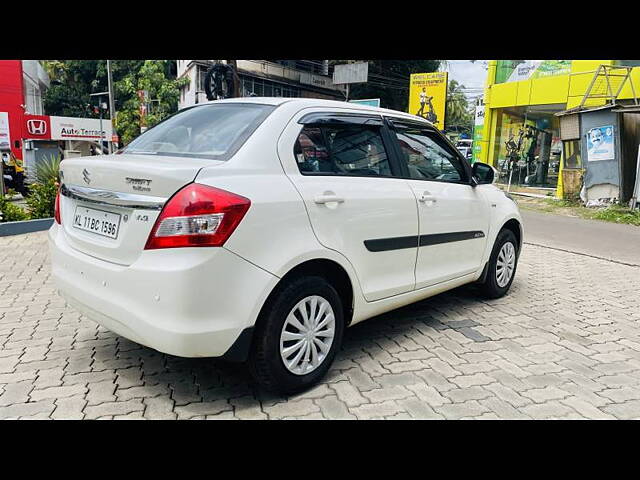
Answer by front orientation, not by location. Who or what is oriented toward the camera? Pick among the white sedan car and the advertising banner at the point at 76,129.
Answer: the advertising banner

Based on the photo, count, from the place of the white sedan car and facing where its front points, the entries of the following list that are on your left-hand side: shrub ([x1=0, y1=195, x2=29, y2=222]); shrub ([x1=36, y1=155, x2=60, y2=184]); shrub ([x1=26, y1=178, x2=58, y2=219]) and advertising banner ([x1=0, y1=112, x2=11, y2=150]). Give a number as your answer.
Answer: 4

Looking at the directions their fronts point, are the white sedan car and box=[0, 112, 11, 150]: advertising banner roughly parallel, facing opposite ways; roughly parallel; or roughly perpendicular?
roughly perpendicular

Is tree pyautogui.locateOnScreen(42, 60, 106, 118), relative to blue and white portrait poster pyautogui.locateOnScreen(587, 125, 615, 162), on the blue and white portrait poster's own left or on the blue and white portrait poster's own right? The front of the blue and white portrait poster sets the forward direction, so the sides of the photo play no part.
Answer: on the blue and white portrait poster's own right

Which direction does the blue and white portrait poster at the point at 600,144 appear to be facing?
toward the camera

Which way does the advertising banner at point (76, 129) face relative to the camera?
toward the camera

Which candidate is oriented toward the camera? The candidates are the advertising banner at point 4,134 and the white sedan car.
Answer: the advertising banner

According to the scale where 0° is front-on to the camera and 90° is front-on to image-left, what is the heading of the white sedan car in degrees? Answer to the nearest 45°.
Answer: approximately 225°

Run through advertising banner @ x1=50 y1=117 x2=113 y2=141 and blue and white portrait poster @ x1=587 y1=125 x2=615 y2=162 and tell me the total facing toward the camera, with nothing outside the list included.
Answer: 2

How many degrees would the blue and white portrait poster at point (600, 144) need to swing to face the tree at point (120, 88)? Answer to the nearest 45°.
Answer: approximately 90° to its right

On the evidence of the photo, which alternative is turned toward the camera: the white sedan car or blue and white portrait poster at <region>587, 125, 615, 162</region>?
the blue and white portrait poster

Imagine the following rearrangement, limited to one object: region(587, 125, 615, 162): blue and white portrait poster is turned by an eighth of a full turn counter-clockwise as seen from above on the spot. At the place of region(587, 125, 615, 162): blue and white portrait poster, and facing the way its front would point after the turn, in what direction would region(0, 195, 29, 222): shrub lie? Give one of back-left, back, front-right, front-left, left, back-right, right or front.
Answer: right

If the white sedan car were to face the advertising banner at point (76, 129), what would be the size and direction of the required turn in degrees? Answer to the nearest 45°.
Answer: approximately 90° to its left

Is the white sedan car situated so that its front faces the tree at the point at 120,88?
no

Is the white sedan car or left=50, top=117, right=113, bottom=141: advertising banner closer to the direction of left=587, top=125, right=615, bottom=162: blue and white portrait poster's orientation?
the white sedan car

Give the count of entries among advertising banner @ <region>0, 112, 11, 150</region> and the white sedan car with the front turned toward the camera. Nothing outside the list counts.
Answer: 1

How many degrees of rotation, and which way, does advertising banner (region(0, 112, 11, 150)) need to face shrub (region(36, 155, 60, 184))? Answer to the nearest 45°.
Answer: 0° — it already faces it

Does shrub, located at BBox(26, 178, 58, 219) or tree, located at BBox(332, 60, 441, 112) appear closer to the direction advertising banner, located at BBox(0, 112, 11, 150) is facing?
the shrub

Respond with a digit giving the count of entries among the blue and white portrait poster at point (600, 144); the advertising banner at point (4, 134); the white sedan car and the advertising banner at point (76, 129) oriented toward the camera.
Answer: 3
